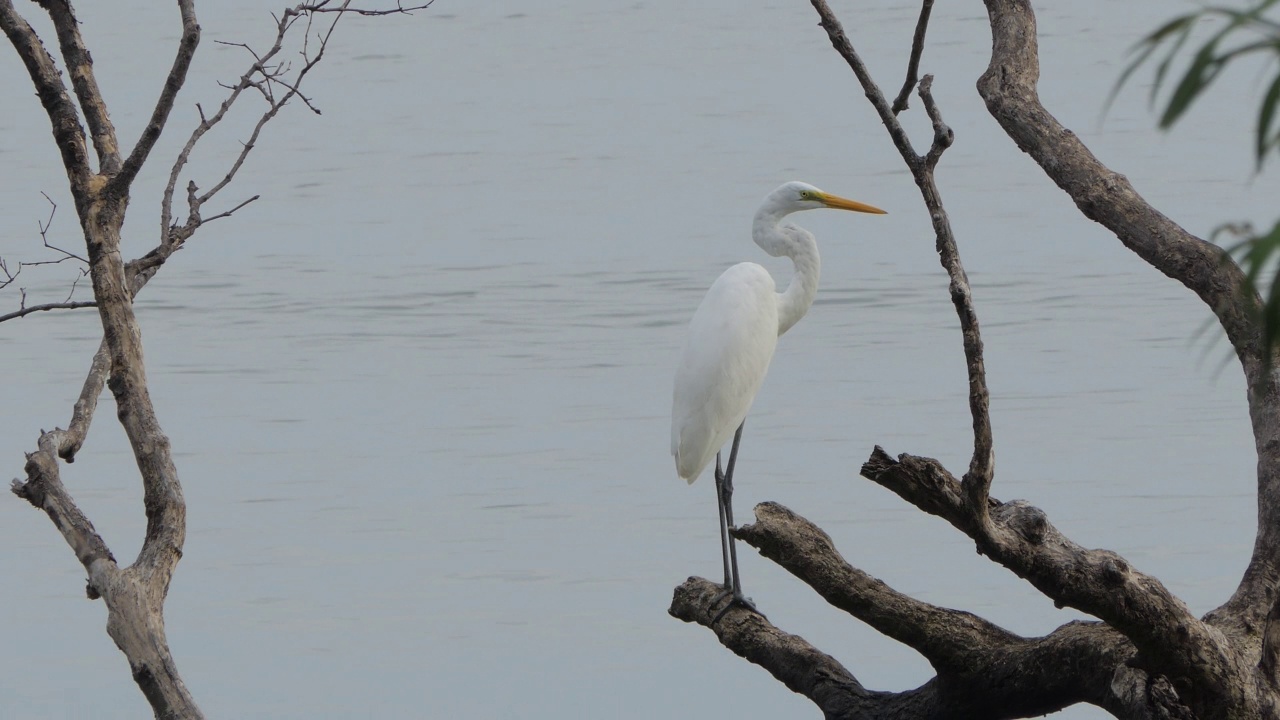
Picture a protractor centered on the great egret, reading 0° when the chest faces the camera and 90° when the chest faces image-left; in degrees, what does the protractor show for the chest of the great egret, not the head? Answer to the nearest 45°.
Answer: approximately 270°

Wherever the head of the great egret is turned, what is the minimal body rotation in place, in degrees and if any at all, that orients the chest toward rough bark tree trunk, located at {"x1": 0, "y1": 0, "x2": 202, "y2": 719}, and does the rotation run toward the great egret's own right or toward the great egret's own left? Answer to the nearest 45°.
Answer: approximately 135° to the great egret's own right
